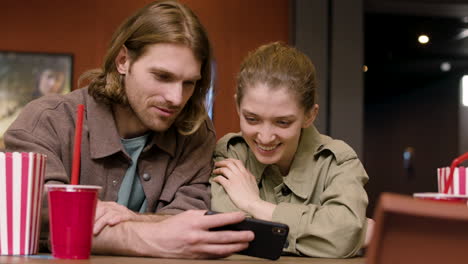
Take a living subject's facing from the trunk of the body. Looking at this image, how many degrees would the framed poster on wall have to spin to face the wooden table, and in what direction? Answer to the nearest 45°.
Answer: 0° — it already faces it

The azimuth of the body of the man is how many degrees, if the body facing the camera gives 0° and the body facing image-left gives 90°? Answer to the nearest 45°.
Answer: approximately 315°

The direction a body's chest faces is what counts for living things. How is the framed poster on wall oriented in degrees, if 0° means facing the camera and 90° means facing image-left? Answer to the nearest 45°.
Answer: approximately 0°

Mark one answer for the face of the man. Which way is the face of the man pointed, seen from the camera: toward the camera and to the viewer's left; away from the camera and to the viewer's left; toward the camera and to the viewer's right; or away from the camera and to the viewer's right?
toward the camera and to the viewer's right

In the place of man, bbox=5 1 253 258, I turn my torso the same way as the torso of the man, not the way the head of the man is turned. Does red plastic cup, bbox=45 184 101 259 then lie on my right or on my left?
on my right

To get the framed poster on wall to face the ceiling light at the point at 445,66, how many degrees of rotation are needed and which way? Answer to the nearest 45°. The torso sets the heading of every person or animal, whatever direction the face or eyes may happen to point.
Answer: approximately 135° to its left
